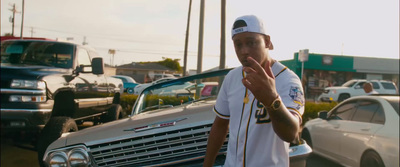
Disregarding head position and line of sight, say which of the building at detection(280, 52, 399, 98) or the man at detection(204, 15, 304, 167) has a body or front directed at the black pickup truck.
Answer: the building

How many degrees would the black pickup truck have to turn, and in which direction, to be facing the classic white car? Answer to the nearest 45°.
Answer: approximately 45° to its left

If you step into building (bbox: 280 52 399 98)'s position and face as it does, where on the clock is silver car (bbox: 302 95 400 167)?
The silver car is roughly at 12 o'clock from the building.

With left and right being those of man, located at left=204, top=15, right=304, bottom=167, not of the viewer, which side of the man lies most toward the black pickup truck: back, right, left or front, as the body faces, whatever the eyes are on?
right

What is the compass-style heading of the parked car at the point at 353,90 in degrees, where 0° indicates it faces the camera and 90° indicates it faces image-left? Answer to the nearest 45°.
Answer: approximately 45°
